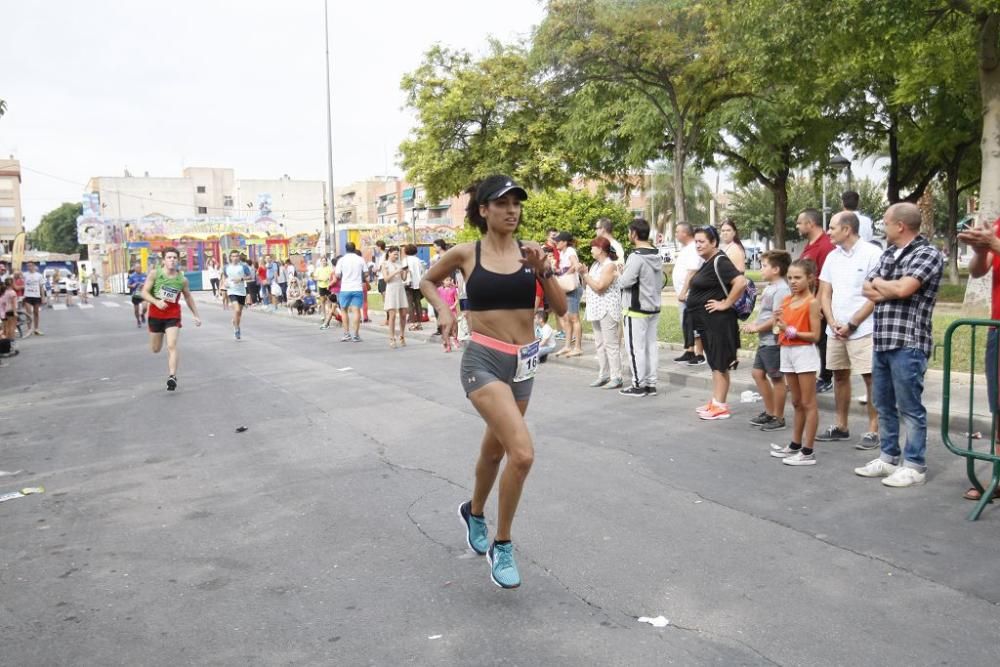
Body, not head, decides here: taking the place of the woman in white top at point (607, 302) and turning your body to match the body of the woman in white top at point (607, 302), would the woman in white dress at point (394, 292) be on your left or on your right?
on your right

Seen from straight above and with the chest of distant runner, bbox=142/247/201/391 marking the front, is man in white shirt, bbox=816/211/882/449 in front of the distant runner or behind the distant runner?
in front

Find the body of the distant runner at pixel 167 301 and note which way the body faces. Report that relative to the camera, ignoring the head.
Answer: toward the camera

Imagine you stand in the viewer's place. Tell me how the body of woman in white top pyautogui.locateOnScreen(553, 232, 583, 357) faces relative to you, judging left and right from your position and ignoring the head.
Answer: facing to the left of the viewer

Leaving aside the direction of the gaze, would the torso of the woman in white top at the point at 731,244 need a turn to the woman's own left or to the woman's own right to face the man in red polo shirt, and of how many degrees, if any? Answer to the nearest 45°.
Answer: approximately 45° to the woman's own left

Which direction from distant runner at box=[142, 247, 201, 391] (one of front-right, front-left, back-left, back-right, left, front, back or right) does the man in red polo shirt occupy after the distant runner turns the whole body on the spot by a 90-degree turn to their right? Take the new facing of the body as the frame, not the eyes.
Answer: back-left

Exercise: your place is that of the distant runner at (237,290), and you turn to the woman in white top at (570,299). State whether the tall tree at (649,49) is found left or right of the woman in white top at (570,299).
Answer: left

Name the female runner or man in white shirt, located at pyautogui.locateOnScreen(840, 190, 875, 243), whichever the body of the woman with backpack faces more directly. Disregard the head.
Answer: the female runner

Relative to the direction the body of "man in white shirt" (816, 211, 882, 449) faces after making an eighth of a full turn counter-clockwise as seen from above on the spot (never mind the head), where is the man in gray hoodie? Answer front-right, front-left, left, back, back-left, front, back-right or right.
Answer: back-right

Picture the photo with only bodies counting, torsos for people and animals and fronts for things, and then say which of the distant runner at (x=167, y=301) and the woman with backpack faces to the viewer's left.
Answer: the woman with backpack

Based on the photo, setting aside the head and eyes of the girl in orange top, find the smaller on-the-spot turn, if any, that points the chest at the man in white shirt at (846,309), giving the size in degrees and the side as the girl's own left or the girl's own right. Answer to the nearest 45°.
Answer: approximately 180°

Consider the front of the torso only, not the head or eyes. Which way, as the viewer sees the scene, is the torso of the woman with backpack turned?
to the viewer's left

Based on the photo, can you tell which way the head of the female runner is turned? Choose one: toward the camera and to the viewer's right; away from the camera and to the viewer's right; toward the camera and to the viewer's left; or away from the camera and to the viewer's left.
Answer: toward the camera and to the viewer's right

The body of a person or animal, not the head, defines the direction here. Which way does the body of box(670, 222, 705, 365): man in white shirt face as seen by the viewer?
to the viewer's left

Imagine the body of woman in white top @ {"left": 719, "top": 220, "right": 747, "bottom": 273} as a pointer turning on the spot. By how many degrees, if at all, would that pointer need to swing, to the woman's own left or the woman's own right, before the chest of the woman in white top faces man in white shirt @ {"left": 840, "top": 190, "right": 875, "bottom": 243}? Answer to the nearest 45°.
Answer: approximately 90° to the woman's own left

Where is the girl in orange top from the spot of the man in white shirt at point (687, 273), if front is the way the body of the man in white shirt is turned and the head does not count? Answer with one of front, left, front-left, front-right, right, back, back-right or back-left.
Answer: left
